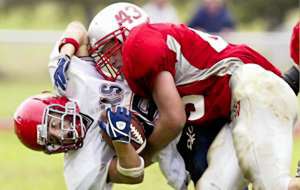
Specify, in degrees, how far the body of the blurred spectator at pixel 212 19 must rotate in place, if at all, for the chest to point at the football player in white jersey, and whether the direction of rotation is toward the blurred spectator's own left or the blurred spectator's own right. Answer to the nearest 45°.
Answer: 0° — they already face them

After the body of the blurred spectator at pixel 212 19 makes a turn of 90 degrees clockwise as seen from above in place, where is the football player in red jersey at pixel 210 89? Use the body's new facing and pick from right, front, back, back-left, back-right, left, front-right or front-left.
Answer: left

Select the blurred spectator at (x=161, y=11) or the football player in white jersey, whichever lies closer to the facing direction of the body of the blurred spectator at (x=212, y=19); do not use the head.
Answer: the football player in white jersey

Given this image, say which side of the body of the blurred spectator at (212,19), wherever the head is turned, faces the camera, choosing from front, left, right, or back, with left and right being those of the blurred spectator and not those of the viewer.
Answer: front

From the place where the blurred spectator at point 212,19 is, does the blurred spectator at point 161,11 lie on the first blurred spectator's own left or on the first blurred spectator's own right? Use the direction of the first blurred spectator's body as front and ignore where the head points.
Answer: on the first blurred spectator's own right
